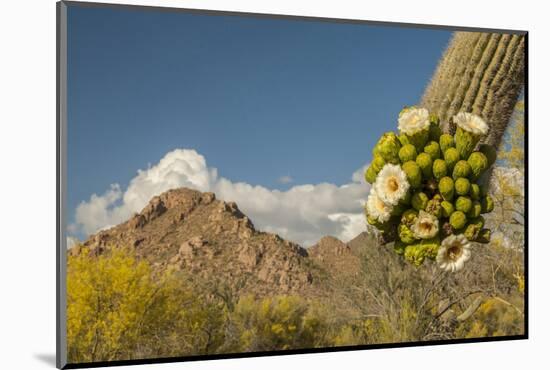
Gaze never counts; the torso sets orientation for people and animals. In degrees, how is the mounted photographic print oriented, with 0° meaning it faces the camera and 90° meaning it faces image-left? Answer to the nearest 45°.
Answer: approximately 315°
